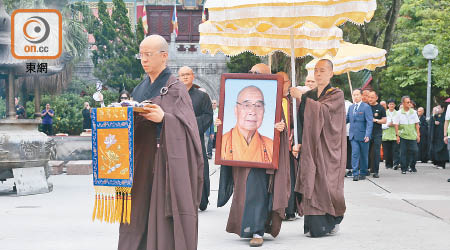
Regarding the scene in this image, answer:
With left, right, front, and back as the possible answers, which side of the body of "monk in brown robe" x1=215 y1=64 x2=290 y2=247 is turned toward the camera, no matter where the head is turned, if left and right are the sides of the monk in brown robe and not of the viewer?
front

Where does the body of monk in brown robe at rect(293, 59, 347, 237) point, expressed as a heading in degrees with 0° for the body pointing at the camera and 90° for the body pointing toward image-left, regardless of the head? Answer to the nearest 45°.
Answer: approximately 45°

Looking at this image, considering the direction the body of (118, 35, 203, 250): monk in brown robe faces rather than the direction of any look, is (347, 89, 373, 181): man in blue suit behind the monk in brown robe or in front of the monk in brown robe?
behind

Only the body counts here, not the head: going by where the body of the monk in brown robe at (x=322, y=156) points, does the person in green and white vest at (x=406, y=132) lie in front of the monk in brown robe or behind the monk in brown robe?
behind

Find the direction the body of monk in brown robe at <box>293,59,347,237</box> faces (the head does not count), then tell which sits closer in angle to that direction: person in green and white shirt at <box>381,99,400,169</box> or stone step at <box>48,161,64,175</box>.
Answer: the stone step

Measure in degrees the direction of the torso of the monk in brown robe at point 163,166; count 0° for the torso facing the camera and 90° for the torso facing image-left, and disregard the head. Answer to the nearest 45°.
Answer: approximately 45°

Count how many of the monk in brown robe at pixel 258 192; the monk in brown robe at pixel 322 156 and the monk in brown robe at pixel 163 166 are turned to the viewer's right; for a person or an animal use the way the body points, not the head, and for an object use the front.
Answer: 0

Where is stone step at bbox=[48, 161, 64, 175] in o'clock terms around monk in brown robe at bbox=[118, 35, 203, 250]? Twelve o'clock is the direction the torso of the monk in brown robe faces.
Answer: The stone step is roughly at 4 o'clock from the monk in brown robe.
